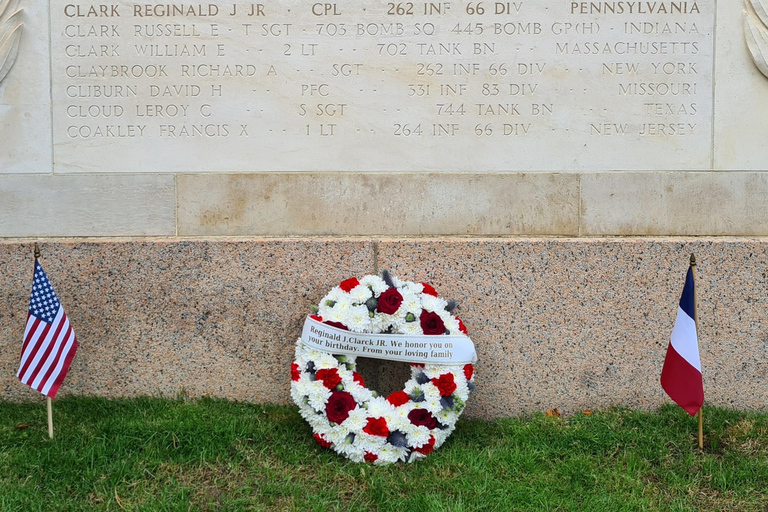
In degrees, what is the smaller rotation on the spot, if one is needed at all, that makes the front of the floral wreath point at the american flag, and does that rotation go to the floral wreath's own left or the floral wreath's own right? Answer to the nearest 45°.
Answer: approximately 90° to the floral wreath's own right

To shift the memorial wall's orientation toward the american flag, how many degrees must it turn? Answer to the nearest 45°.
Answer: approximately 45° to its right

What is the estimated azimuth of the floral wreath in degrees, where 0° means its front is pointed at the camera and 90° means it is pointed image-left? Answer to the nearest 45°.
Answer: approximately 0°

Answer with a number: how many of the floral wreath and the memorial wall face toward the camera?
2
